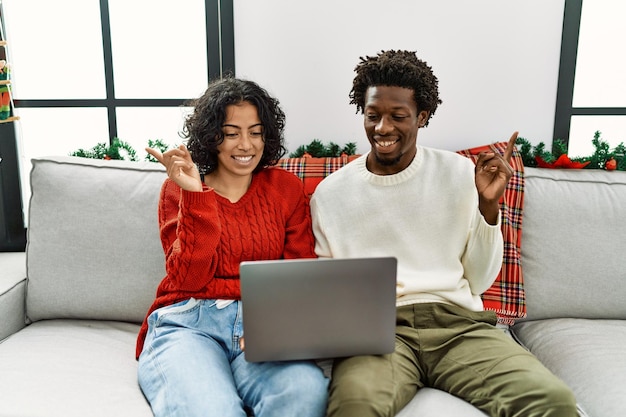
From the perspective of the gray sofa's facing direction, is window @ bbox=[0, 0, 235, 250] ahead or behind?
behind

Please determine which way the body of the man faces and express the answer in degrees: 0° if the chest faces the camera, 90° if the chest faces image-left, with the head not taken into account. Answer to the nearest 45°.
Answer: approximately 0°

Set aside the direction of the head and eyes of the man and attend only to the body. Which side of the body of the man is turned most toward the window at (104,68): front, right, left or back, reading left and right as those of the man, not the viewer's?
right

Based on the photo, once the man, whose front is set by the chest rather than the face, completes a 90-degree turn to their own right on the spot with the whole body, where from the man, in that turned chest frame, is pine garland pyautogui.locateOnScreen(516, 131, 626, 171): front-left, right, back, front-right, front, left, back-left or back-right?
back-right

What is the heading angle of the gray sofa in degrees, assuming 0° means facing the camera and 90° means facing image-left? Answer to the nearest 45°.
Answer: approximately 0°

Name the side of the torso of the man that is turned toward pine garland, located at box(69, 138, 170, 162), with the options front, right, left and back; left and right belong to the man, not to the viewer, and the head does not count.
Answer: right

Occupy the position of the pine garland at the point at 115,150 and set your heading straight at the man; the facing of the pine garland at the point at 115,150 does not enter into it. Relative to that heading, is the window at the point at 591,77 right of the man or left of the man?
left
